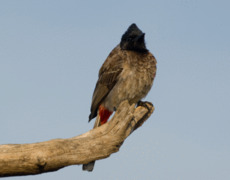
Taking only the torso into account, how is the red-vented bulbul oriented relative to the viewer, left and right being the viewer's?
facing the viewer and to the right of the viewer
